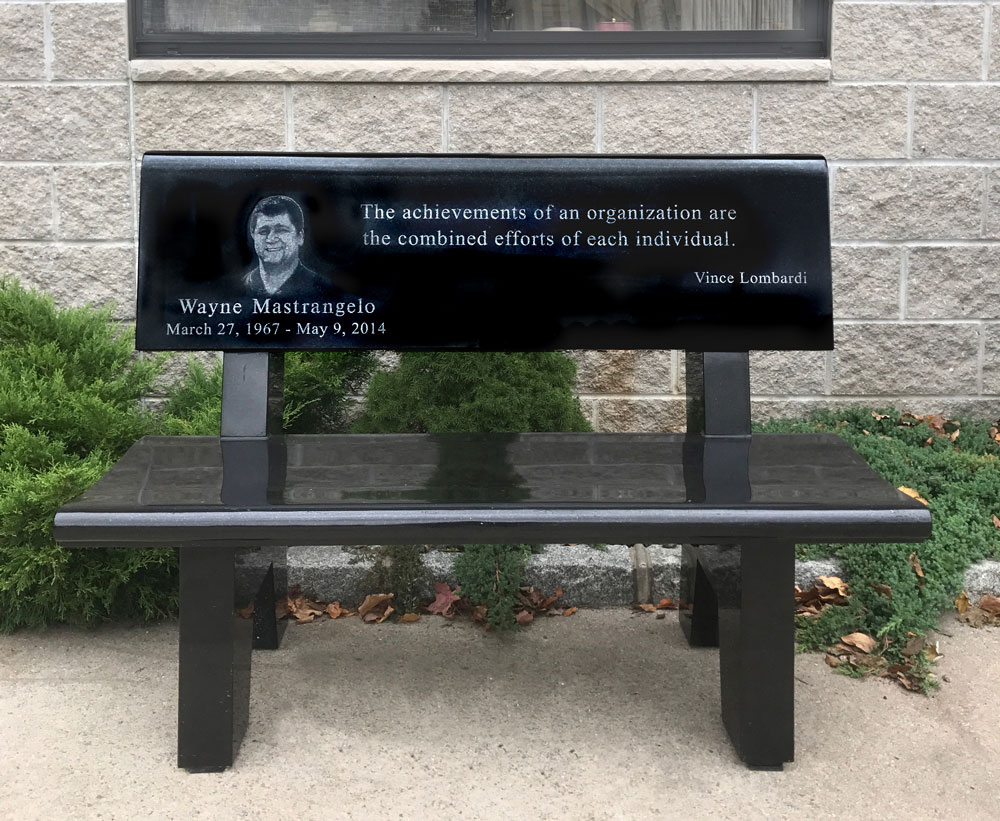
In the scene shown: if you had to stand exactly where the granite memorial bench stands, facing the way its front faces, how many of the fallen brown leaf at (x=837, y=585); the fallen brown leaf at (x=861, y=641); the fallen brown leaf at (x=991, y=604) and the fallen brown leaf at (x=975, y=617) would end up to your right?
0

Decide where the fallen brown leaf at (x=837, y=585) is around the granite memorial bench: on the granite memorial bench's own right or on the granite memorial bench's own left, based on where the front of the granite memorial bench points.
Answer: on the granite memorial bench's own left

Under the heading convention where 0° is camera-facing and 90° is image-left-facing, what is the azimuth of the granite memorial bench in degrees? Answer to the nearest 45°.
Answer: approximately 0°

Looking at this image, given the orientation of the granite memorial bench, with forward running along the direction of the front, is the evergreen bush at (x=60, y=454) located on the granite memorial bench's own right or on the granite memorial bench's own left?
on the granite memorial bench's own right

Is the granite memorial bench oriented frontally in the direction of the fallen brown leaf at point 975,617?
no

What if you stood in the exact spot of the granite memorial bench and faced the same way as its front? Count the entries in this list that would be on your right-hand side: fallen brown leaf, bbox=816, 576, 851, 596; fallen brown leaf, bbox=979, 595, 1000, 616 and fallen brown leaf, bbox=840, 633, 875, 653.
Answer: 0
